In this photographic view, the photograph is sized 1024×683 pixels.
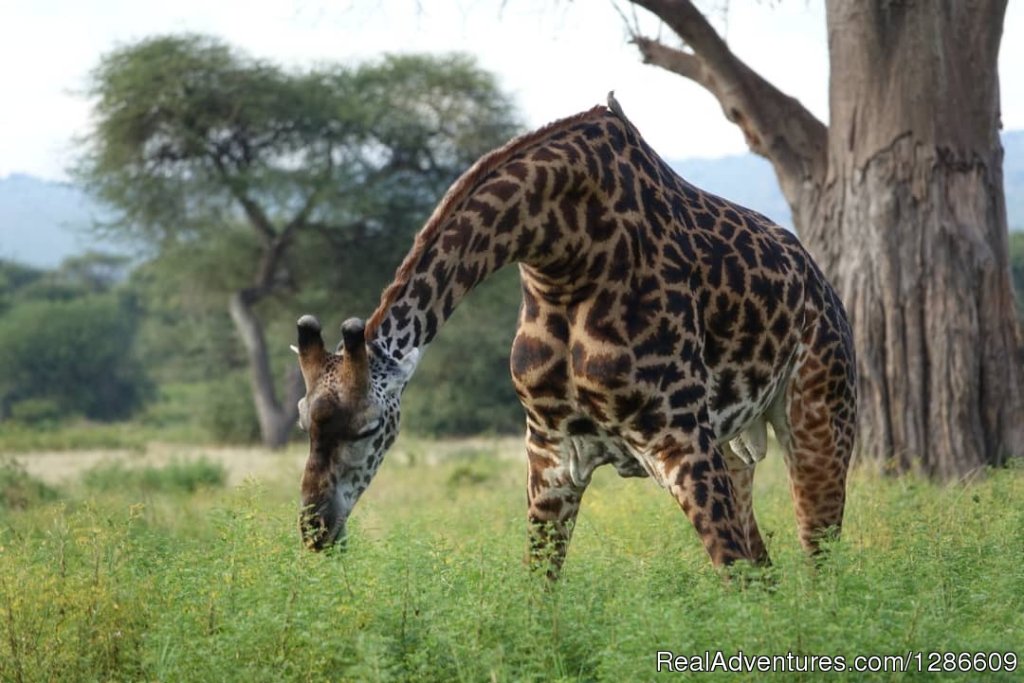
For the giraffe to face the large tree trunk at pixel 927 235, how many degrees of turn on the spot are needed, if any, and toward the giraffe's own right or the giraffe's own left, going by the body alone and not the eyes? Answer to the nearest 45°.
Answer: approximately 180°

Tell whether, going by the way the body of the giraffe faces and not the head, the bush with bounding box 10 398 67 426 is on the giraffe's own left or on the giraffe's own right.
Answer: on the giraffe's own right

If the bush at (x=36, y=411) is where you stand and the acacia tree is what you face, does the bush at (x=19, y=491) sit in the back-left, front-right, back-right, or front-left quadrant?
front-right

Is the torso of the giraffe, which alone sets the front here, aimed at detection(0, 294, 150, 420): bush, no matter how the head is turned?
no

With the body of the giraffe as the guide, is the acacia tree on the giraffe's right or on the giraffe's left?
on the giraffe's right

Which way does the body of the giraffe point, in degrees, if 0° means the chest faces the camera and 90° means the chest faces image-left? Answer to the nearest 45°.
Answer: approximately 45°

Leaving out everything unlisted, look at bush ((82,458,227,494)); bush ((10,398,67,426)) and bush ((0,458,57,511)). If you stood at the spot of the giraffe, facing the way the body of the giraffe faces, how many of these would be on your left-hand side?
0
